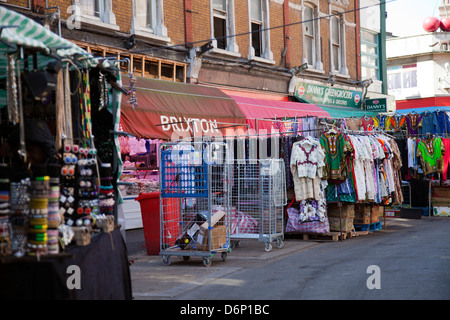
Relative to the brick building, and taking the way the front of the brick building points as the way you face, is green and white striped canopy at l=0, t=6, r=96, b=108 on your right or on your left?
on your right

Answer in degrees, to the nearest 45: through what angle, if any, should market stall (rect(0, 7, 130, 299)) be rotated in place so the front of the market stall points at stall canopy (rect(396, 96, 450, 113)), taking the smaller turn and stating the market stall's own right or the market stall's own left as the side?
approximately 90° to the market stall's own left

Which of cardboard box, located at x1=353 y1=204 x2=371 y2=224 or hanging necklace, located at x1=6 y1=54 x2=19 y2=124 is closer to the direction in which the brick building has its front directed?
the cardboard box

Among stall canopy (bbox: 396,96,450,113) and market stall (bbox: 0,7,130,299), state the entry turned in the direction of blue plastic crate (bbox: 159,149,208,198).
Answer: the stall canopy

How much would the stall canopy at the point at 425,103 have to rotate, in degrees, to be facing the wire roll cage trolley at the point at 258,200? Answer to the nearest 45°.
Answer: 0° — it already faces it

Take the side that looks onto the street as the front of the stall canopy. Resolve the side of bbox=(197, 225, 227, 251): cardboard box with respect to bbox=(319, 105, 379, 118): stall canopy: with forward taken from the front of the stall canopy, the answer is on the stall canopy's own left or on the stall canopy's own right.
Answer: on the stall canopy's own right

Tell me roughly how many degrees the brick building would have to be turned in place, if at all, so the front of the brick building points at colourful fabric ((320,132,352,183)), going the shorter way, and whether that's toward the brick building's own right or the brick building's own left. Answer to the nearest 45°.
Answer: approximately 45° to the brick building's own right
